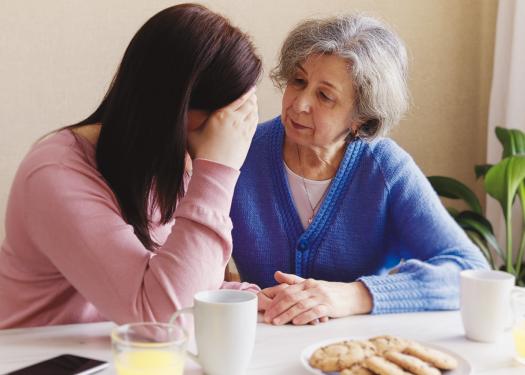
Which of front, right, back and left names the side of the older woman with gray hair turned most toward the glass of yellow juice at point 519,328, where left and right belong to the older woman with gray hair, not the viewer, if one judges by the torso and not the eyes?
left

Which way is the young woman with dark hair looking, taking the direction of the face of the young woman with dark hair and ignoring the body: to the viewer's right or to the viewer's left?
to the viewer's right

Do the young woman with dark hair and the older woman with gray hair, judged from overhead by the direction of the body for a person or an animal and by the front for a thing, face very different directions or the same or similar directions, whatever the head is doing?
very different directions

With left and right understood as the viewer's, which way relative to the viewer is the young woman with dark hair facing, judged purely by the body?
facing to the right of the viewer

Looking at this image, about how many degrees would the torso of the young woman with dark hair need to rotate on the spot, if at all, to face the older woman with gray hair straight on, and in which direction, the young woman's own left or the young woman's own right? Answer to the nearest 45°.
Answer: approximately 45° to the young woman's own left

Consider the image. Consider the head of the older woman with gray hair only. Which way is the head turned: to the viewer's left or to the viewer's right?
to the viewer's left

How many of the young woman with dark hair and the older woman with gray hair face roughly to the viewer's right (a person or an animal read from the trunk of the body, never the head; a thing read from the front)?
1

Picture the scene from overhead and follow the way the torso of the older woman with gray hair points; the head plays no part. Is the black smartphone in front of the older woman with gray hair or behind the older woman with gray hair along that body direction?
in front
